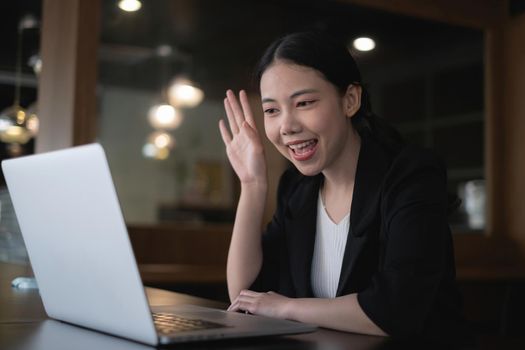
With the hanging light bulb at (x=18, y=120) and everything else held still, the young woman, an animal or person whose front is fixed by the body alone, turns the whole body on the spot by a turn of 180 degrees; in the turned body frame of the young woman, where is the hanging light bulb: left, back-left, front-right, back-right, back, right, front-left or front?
left

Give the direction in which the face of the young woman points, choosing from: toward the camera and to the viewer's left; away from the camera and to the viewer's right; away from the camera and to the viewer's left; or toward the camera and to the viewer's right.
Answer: toward the camera and to the viewer's left

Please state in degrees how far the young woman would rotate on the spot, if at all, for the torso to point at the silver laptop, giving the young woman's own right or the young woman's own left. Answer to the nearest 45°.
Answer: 0° — they already face it

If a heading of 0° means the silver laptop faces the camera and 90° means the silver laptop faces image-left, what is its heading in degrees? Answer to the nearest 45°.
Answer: approximately 225°

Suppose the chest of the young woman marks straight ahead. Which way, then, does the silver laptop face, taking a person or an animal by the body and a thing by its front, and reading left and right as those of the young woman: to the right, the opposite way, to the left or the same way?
the opposite way

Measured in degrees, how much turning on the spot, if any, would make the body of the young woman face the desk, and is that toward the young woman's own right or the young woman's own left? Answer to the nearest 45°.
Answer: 0° — they already face it

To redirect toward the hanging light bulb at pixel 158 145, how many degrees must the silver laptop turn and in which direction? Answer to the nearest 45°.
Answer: approximately 45° to its left

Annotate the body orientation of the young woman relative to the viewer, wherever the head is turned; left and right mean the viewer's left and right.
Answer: facing the viewer and to the left of the viewer
